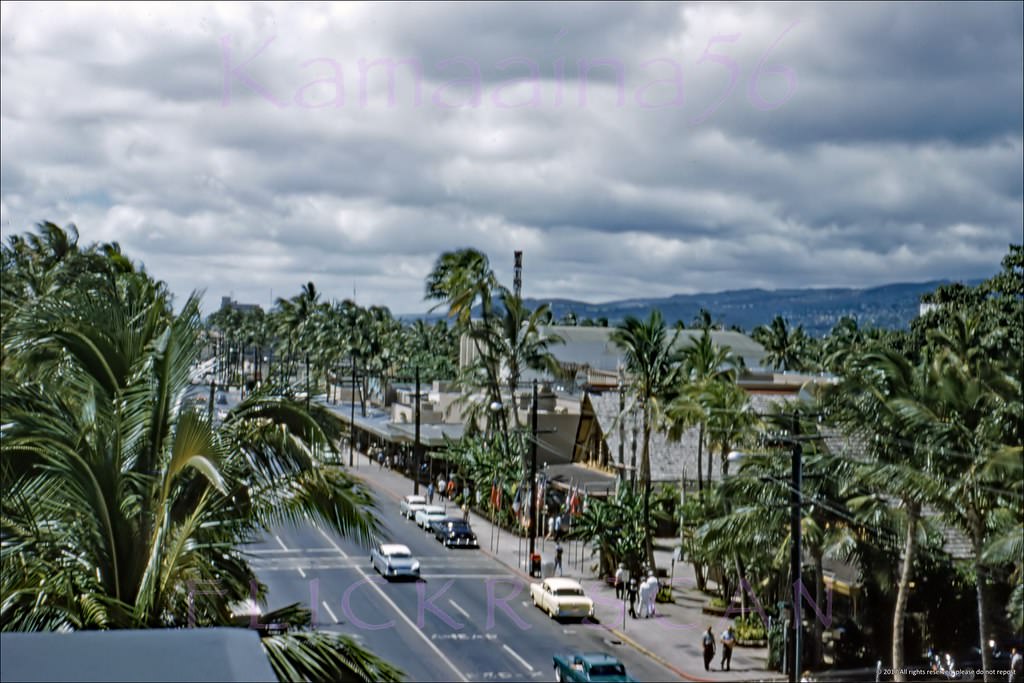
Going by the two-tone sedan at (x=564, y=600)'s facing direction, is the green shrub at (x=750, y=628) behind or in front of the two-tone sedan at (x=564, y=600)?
behind

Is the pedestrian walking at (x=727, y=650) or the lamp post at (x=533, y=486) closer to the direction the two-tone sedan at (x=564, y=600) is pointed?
the lamp post

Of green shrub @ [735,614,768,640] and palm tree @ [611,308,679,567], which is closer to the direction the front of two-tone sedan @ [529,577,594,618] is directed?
the palm tree

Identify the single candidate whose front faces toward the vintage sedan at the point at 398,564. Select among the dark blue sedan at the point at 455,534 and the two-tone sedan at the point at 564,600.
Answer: the two-tone sedan at the point at 564,600

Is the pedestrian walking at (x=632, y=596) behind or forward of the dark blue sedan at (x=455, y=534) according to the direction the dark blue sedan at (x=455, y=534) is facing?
behind

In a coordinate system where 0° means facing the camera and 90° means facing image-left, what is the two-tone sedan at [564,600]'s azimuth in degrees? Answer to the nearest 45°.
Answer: approximately 135°

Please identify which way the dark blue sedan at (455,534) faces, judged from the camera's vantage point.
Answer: facing away from the viewer and to the left of the viewer

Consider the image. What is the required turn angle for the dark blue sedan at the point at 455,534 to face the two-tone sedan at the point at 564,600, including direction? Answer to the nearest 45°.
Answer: approximately 135° to its left

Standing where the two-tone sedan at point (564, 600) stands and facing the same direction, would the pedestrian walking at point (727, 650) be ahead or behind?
behind

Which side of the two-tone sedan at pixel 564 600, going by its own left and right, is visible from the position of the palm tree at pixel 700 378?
right

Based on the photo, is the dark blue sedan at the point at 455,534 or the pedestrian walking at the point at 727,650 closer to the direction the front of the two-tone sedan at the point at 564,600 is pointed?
the dark blue sedan
